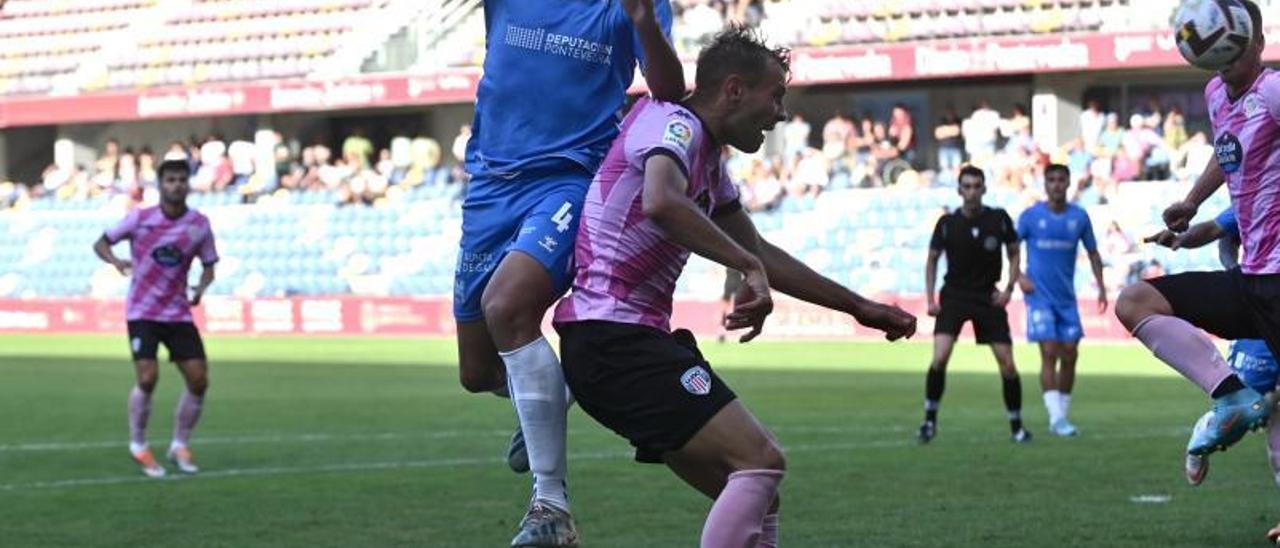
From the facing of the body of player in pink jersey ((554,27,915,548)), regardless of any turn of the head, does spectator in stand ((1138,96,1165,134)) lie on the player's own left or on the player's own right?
on the player's own left

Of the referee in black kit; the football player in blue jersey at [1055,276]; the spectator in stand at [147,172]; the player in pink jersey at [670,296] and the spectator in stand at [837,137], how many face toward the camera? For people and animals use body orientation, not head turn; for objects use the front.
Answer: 4

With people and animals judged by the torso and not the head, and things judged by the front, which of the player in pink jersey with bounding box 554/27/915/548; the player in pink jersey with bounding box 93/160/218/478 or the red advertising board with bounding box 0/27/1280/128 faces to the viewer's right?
the player in pink jersey with bounding box 554/27/915/548

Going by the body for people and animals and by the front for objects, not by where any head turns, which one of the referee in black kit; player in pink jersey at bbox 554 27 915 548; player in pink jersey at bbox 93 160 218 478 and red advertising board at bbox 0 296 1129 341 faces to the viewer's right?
player in pink jersey at bbox 554 27 915 548

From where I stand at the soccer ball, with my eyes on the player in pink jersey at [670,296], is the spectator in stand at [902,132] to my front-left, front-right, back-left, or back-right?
back-right

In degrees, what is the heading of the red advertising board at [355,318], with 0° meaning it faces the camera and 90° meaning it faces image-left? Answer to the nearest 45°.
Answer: approximately 0°

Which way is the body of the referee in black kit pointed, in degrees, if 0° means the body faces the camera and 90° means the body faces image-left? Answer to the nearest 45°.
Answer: approximately 0°

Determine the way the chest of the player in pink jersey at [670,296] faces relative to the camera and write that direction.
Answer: to the viewer's right
